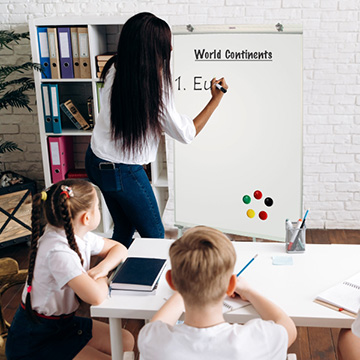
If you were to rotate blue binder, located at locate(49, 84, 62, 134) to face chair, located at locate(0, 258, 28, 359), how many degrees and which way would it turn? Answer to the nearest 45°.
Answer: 0° — it already faces it

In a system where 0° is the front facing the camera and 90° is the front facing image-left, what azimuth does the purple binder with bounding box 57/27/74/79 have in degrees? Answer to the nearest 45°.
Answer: approximately 0°

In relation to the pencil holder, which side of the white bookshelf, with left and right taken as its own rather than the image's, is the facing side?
front

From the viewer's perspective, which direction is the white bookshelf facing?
toward the camera

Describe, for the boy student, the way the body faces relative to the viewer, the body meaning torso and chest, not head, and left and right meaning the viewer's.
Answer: facing away from the viewer

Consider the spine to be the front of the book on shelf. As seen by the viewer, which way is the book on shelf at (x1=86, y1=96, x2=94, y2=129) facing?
toward the camera

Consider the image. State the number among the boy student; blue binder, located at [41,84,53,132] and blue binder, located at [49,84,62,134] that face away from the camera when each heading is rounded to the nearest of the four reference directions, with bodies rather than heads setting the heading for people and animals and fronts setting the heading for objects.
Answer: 1

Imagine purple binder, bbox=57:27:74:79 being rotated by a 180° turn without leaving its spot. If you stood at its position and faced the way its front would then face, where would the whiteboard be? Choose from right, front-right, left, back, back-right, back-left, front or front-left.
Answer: back-right

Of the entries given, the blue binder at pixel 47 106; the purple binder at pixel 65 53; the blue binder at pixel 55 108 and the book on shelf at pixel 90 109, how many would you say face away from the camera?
0

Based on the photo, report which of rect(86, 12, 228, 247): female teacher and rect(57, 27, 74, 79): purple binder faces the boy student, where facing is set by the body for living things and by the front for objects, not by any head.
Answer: the purple binder

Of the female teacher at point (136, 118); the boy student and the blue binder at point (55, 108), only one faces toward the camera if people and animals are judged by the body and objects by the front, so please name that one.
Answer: the blue binder

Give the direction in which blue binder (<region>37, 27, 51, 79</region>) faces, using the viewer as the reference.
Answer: facing the viewer

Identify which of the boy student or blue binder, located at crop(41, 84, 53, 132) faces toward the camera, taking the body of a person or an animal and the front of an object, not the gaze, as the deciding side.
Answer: the blue binder

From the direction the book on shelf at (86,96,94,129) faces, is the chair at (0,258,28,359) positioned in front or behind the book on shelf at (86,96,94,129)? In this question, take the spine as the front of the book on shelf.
in front

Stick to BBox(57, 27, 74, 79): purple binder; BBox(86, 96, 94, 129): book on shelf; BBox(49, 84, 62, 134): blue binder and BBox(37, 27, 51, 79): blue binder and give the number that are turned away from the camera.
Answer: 0

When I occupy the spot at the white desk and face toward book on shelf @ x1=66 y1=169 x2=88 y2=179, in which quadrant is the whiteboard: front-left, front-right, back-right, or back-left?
front-right

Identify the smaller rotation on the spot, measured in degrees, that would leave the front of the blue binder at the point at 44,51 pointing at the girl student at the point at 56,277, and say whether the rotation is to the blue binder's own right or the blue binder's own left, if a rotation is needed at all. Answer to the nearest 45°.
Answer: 0° — it already faces them

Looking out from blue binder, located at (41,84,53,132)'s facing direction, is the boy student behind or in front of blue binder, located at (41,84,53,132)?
in front
